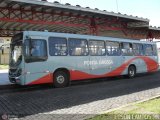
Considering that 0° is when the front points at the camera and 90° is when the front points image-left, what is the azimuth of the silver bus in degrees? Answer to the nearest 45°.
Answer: approximately 45°

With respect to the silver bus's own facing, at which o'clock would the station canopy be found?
The station canopy is roughly at 4 o'clock from the silver bus.
